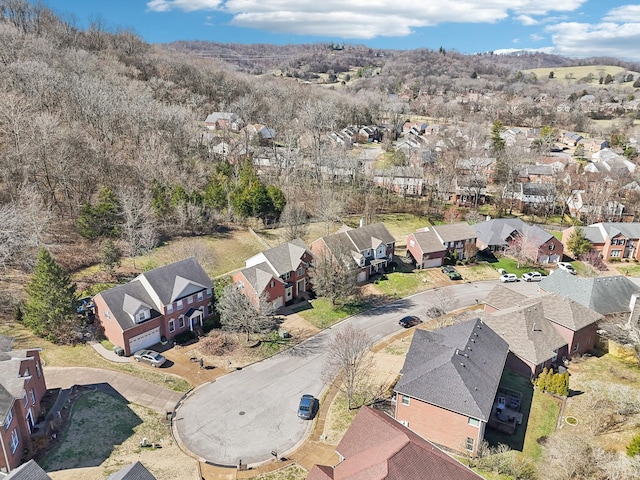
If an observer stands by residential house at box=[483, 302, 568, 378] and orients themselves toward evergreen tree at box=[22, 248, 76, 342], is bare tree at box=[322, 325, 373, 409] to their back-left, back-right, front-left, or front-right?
front-left

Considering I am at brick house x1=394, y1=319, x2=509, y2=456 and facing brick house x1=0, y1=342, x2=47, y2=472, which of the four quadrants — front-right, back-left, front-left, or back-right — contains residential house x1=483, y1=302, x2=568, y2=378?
back-right

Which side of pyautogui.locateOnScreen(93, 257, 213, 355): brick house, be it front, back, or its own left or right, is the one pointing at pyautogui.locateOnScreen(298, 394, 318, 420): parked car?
front

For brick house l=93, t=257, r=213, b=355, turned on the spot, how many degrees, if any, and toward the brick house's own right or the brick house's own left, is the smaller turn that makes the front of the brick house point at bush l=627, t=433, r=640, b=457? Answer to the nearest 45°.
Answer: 0° — it already faces it

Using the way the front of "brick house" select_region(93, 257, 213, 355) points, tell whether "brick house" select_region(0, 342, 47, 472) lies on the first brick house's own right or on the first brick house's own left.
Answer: on the first brick house's own right

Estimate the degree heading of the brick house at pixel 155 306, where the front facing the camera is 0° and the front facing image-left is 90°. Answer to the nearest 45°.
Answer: approximately 315°

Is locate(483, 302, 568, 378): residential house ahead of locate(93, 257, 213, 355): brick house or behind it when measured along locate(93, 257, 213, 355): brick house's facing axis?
ahead

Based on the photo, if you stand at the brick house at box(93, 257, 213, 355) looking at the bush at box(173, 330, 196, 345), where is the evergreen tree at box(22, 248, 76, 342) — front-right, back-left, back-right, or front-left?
back-right

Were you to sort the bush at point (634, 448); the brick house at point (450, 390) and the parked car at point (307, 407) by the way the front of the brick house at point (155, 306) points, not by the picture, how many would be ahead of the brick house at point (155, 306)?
3

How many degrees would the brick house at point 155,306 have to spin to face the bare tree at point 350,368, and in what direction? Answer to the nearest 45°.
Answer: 0° — it already faces it

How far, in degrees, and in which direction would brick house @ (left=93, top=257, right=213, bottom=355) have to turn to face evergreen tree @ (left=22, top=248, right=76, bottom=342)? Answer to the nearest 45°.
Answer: approximately 135° to its right

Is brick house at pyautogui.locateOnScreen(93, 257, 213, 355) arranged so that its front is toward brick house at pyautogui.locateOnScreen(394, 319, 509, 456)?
yes
